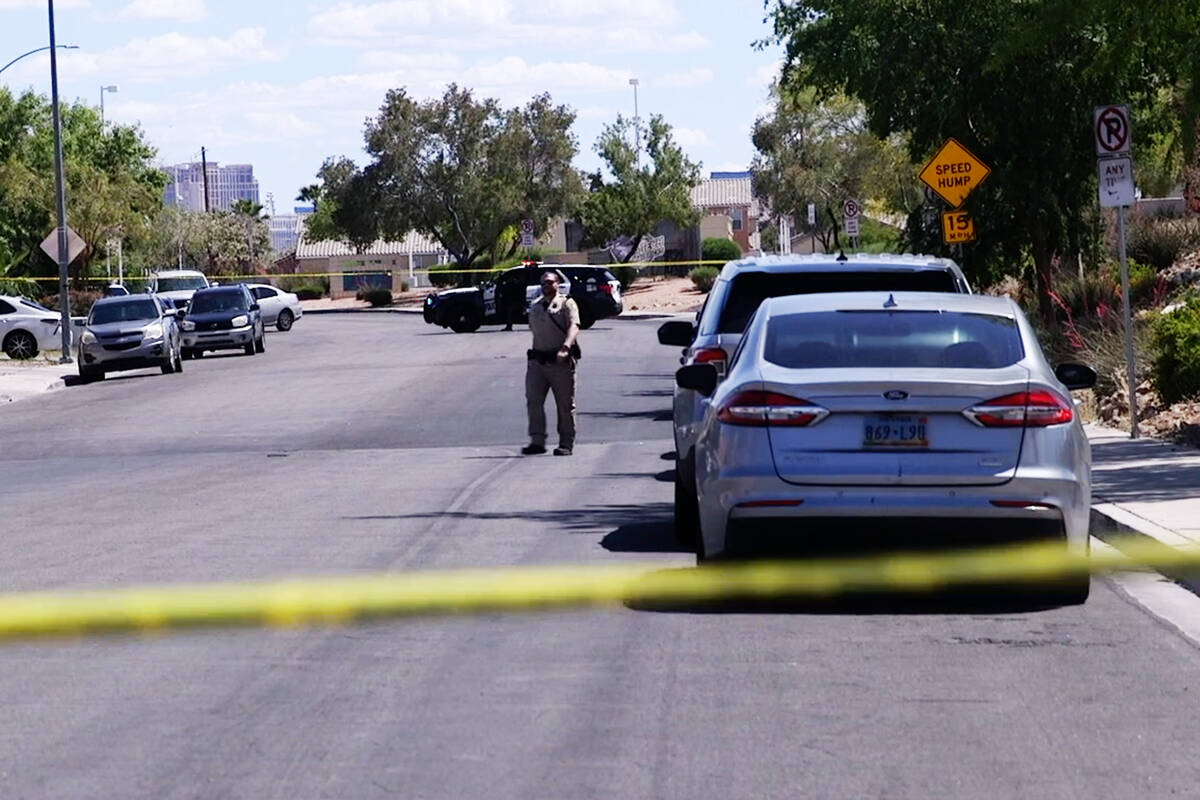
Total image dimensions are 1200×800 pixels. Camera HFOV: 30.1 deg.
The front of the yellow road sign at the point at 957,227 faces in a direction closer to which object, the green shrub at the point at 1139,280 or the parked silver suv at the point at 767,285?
the parked silver suv

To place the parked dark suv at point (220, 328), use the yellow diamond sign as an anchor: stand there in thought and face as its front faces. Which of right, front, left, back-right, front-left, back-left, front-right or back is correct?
back-right

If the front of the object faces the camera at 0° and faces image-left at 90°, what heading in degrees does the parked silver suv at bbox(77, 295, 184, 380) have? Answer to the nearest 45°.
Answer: approximately 0°

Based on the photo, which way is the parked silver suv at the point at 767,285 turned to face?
away from the camera

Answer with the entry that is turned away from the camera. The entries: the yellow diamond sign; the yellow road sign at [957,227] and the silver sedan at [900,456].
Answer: the silver sedan

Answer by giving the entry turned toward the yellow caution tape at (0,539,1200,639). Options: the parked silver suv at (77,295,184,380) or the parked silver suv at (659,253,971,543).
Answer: the parked silver suv at (77,295,184,380)

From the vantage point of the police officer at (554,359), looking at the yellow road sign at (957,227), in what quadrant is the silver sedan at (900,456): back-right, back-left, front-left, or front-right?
back-right

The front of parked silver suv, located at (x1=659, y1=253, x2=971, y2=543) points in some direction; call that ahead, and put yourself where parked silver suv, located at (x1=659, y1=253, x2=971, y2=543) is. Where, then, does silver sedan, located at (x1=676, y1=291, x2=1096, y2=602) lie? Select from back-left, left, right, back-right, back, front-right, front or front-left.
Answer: back

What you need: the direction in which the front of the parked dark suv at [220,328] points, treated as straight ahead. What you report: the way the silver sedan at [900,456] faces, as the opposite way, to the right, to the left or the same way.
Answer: the opposite way

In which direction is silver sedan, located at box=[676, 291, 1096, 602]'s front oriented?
away from the camera
